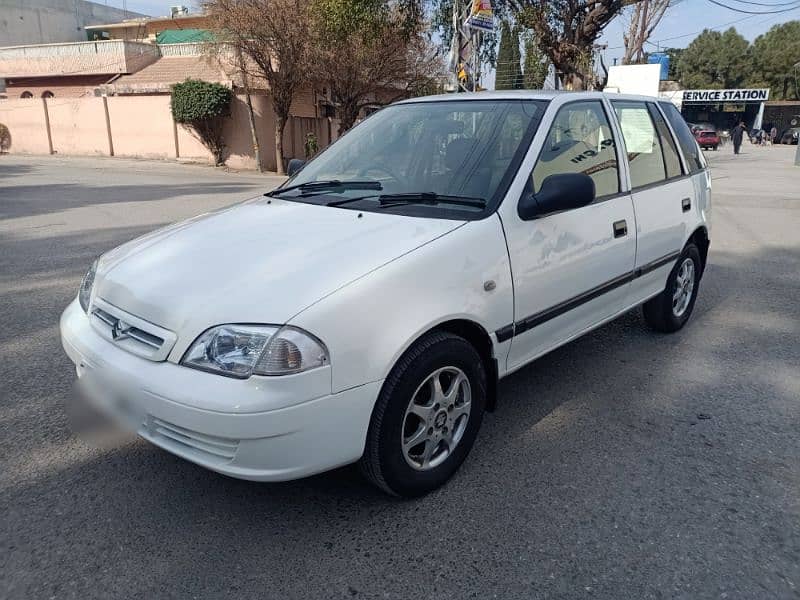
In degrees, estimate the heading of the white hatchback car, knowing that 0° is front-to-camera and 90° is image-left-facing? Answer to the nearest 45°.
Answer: approximately 45°

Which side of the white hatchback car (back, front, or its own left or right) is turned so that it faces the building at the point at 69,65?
right

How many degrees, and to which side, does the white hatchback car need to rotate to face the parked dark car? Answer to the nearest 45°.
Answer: approximately 180°

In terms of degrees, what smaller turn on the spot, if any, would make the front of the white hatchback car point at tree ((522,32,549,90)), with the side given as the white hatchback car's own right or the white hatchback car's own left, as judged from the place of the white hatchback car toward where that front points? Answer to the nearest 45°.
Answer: approximately 135° to the white hatchback car's own right

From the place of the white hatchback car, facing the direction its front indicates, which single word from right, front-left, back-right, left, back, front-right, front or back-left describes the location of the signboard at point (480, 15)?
back-right

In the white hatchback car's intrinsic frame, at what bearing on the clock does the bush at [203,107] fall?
The bush is roughly at 4 o'clock from the white hatchback car.

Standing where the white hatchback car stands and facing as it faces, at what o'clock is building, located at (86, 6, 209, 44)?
The building is roughly at 4 o'clock from the white hatchback car.

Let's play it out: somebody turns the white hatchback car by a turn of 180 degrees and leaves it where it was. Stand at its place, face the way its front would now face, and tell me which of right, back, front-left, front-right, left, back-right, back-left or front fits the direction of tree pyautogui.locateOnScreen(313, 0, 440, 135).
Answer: front-left

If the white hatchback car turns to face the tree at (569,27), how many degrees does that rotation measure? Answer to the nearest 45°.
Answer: approximately 135° to its right
